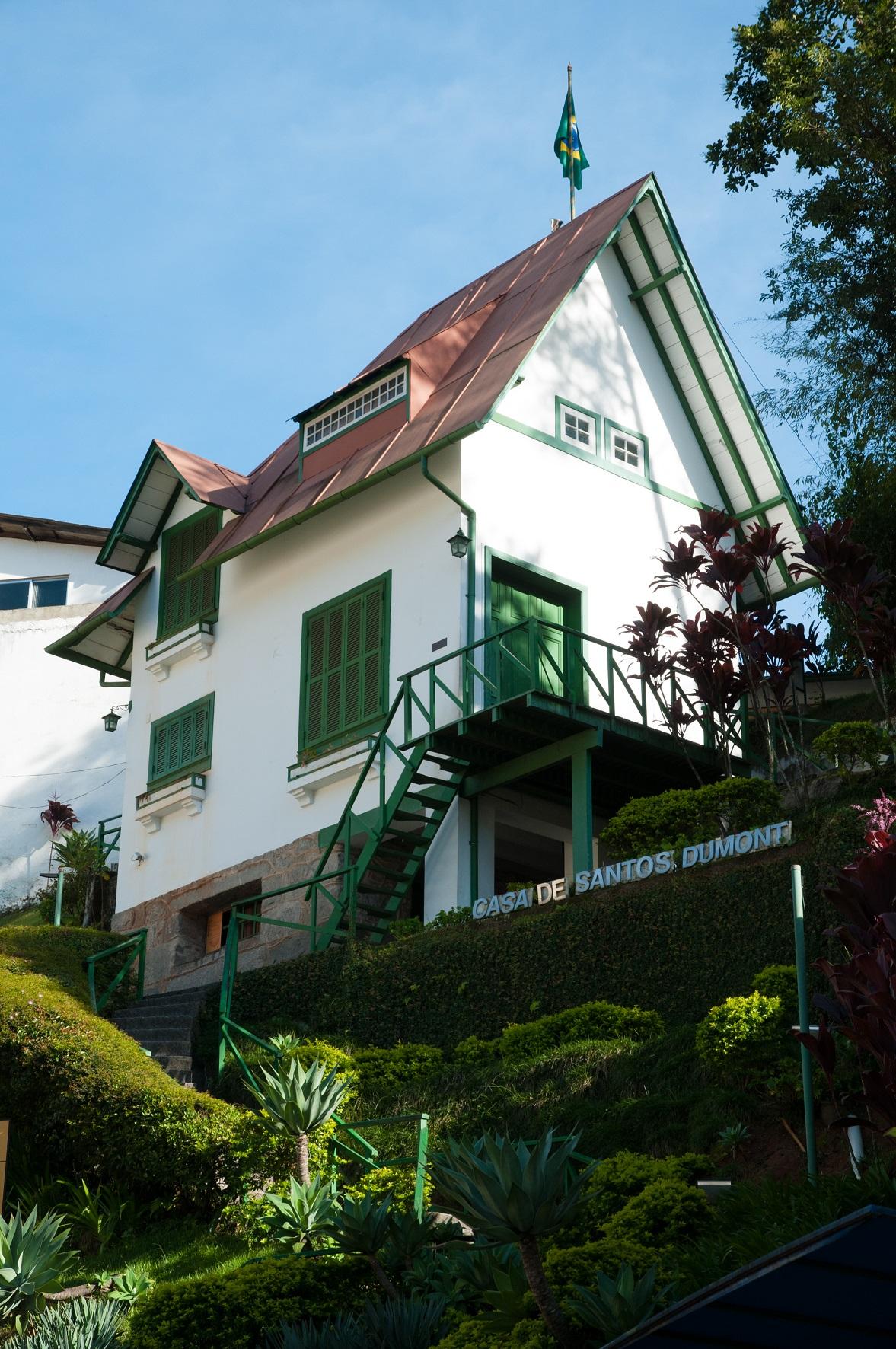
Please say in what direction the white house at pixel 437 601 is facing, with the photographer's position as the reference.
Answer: facing the viewer and to the right of the viewer

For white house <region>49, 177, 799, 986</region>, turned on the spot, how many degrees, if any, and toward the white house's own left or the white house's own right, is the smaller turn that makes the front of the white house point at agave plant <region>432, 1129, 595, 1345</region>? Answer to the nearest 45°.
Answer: approximately 45° to the white house's own right

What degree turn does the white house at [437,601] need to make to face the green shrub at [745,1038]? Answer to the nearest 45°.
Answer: approximately 45° to its right

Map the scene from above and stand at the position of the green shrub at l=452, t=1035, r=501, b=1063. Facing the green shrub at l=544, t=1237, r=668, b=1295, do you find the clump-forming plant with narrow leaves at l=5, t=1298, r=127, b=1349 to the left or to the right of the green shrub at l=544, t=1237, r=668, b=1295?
right

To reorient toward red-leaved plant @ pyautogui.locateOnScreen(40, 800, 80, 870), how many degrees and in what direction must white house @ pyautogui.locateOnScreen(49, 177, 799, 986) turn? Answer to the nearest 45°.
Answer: approximately 180°

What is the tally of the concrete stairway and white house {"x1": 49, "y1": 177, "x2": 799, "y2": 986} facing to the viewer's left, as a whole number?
0

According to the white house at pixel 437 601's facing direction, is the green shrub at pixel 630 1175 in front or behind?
in front

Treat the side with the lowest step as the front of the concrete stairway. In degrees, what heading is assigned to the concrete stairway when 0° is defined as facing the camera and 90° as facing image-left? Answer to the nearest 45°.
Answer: approximately 0°

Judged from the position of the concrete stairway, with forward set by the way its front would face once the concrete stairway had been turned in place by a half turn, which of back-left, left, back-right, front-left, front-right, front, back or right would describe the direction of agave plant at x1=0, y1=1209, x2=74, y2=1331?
back
